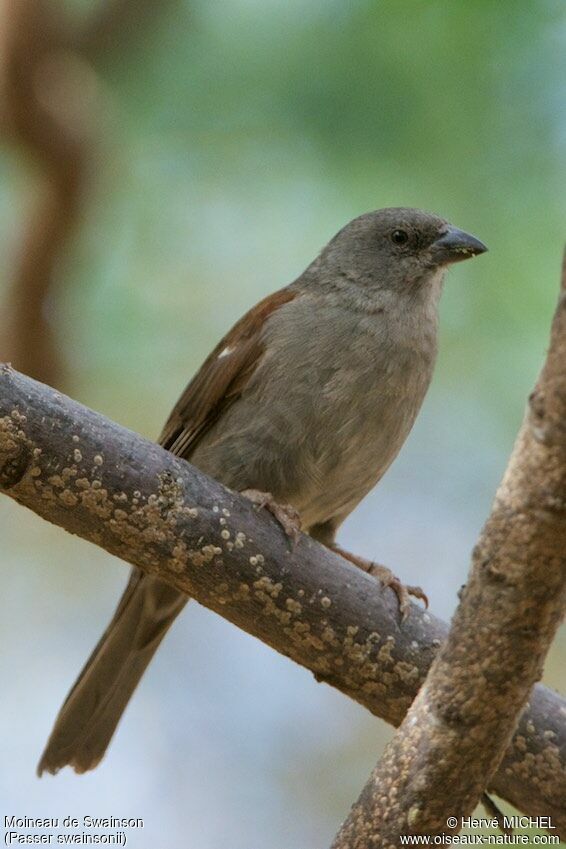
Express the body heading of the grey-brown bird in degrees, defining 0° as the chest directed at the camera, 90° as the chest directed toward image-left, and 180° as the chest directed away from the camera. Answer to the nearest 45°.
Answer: approximately 315°

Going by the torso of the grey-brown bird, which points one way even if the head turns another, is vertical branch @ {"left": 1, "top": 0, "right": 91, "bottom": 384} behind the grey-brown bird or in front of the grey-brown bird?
behind
